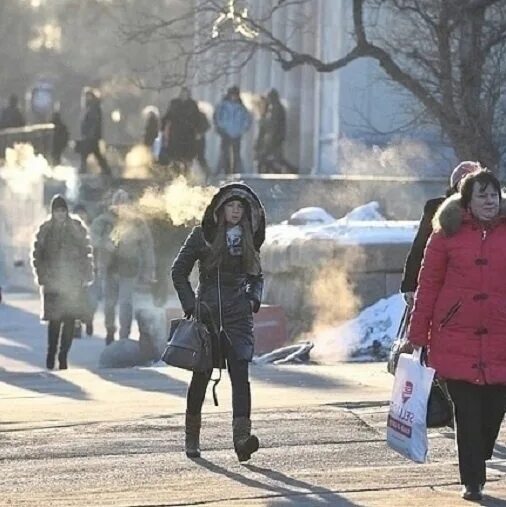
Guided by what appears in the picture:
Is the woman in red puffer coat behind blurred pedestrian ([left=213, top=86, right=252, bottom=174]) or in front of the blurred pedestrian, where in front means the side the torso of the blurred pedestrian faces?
in front

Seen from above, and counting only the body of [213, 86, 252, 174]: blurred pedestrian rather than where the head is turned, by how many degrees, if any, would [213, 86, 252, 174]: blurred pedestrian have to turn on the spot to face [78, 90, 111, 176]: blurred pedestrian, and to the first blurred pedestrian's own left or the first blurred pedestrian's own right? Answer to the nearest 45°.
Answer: approximately 90° to the first blurred pedestrian's own right

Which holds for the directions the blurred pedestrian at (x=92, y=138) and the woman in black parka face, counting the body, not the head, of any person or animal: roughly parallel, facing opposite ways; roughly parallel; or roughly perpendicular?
roughly perpendicular

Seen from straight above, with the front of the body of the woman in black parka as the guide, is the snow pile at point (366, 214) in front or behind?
behind

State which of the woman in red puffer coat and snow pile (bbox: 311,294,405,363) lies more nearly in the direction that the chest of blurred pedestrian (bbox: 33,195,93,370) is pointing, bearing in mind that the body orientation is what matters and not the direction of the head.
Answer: the woman in red puffer coat

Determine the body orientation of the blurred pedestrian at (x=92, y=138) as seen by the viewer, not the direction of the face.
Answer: to the viewer's left

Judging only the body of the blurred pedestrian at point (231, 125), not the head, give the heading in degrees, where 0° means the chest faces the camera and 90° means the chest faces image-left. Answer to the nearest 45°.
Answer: approximately 0°

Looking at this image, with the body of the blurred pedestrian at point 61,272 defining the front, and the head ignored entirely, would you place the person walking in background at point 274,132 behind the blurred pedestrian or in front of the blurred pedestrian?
behind

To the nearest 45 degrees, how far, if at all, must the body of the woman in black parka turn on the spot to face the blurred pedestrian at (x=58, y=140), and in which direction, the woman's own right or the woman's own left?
approximately 180°

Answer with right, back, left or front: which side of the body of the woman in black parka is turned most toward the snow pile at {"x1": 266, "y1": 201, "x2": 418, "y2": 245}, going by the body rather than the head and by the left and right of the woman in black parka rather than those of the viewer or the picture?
back
